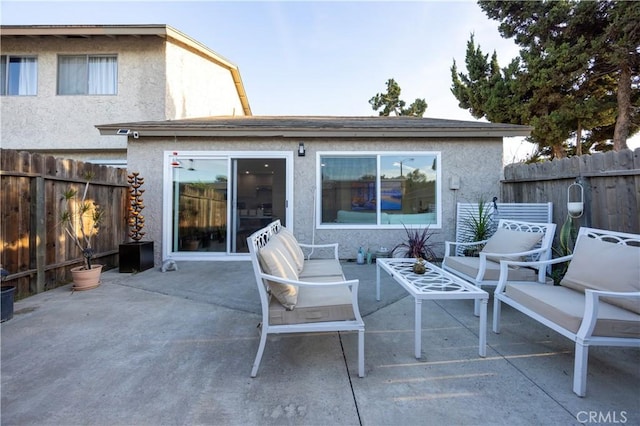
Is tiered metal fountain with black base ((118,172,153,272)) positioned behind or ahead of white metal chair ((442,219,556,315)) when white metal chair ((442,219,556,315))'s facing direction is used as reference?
ahead

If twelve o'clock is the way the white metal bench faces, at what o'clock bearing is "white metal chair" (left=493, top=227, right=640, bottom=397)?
The white metal chair is roughly at 12 o'clock from the white metal bench.

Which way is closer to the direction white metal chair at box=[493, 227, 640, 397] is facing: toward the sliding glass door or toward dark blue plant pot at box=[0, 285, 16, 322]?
the dark blue plant pot

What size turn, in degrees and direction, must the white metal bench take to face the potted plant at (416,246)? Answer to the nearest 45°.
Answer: approximately 45° to its left

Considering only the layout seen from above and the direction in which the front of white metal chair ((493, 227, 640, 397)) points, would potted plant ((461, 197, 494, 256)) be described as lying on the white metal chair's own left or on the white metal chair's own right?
on the white metal chair's own right

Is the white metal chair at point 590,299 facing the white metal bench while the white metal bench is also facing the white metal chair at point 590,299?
yes

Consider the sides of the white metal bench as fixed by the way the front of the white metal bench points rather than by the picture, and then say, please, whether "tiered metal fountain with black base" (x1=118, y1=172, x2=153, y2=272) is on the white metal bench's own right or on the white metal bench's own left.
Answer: on the white metal bench's own left

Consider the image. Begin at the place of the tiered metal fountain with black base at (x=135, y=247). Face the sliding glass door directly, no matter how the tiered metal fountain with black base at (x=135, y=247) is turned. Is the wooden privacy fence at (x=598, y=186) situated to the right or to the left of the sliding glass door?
right

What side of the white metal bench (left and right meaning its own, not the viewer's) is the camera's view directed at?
right

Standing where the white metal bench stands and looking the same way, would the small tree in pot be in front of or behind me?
behind

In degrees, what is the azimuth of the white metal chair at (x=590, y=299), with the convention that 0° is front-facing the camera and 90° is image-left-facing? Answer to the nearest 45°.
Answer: approximately 45°

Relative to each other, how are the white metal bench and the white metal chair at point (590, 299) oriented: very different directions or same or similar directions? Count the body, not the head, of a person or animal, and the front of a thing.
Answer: very different directions

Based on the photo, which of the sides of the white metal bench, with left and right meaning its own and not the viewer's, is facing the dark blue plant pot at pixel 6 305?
back

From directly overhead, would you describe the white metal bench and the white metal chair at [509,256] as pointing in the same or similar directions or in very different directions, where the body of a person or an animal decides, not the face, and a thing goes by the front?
very different directions

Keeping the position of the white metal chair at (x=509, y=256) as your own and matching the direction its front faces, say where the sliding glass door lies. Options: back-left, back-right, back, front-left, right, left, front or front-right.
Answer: front-right

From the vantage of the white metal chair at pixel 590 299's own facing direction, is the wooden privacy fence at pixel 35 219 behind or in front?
in front
